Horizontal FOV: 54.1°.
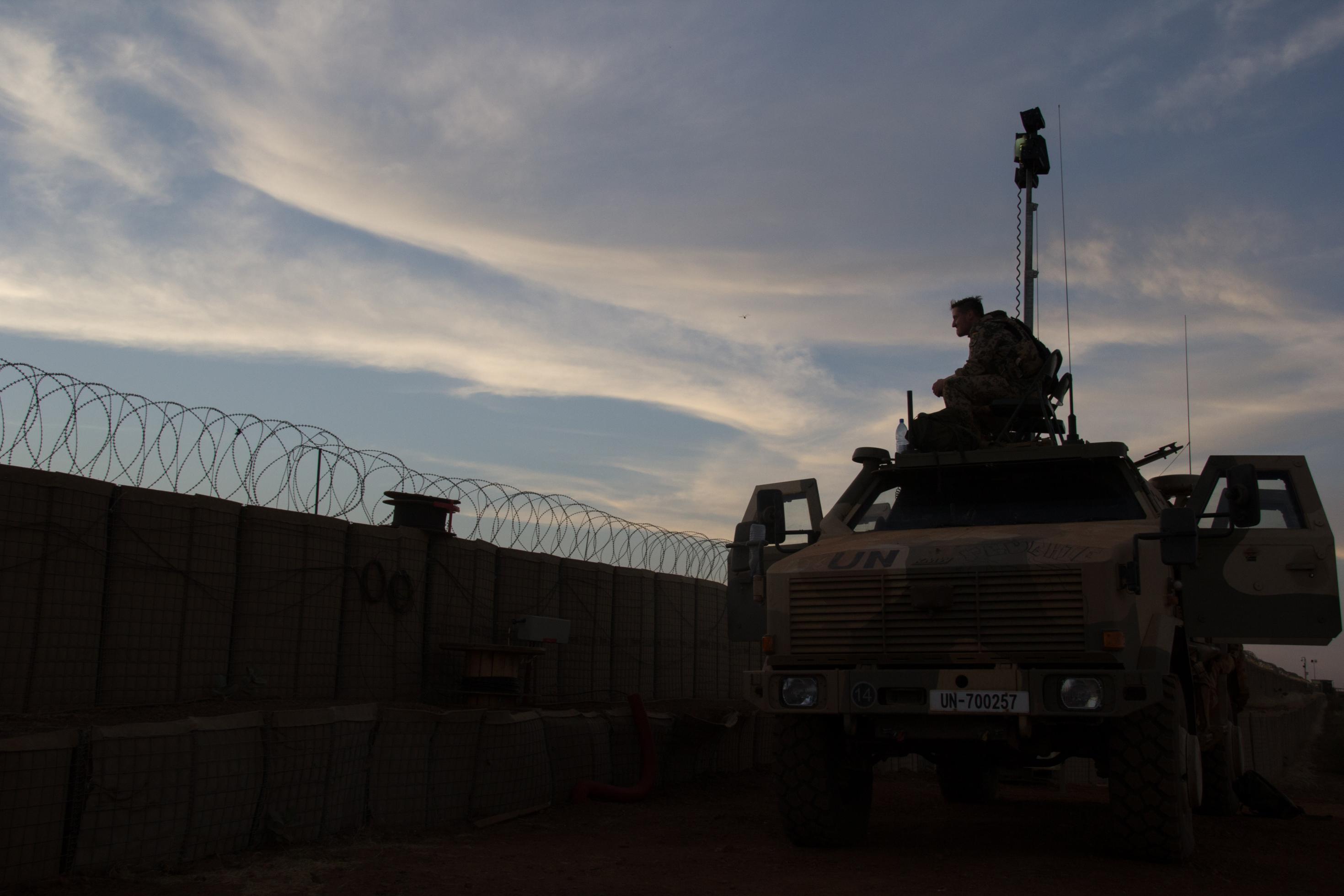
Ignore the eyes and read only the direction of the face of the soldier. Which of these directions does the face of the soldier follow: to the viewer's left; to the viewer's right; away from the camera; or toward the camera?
to the viewer's left

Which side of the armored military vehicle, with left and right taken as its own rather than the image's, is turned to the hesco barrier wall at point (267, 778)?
right

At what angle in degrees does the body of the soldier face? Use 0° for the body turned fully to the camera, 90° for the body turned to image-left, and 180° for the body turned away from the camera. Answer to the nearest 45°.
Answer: approximately 90°

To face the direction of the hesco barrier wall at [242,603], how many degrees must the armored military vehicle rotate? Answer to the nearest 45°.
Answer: approximately 90° to its right

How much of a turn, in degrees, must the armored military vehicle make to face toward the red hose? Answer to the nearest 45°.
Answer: approximately 135° to its right
